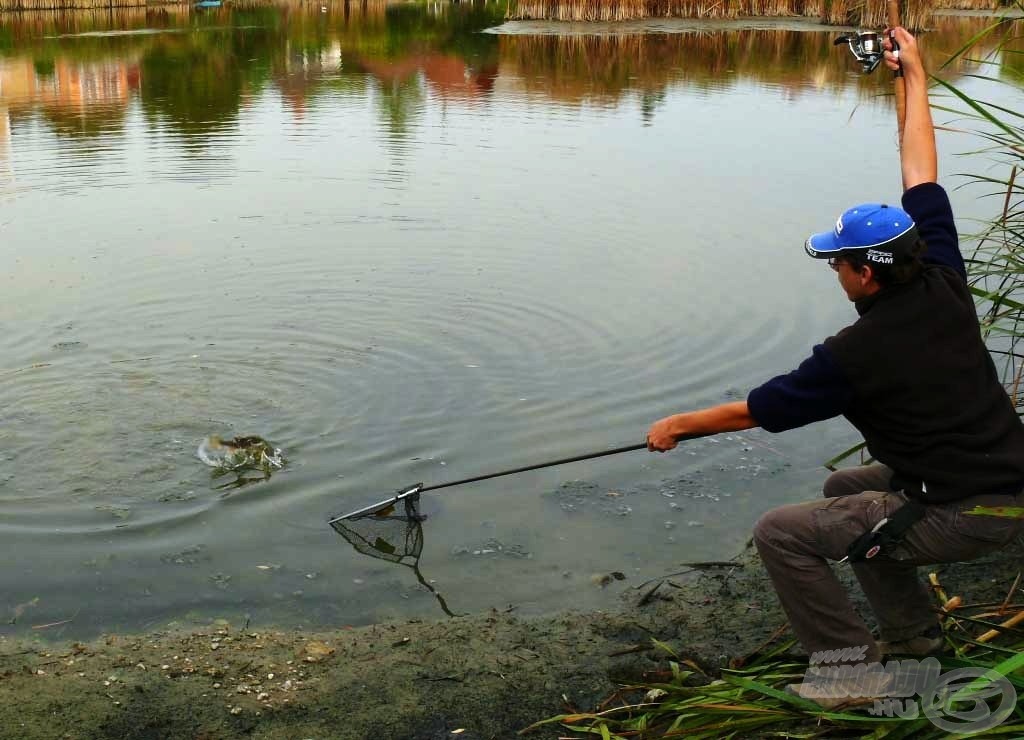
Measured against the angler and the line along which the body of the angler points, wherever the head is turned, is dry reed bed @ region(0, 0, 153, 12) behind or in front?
in front

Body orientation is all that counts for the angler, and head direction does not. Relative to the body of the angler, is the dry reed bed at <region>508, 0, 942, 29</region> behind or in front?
in front

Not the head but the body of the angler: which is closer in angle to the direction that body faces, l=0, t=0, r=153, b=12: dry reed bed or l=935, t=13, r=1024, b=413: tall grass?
the dry reed bed

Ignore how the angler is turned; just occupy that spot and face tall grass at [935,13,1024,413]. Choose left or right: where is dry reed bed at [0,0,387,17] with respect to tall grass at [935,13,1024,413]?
left

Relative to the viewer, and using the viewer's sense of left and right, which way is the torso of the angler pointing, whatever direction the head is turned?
facing away from the viewer and to the left of the viewer
